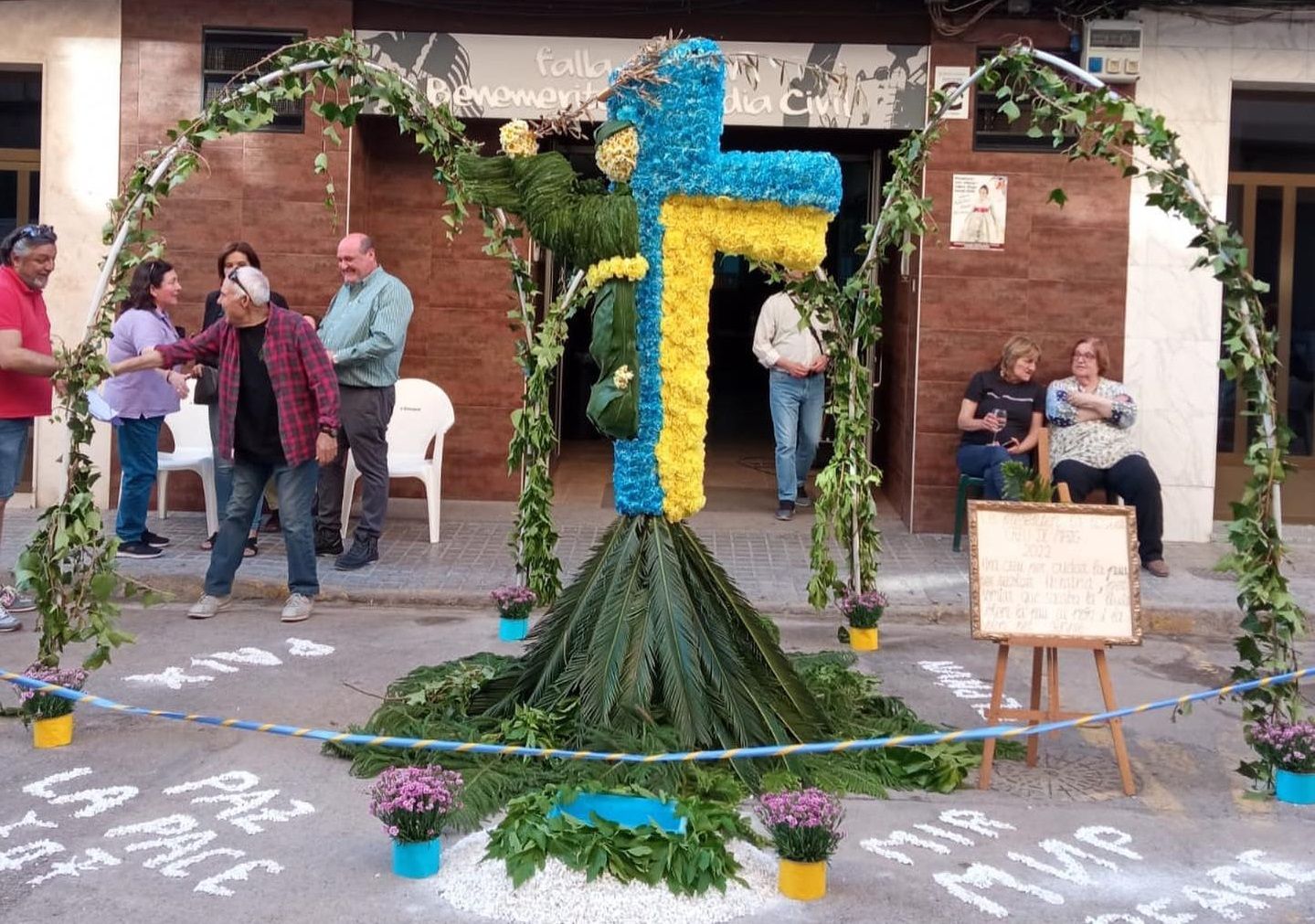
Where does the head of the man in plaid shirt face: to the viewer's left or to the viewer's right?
to the viewer's left

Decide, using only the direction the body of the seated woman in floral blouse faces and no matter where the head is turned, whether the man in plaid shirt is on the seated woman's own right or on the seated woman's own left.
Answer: on the seated woman's own right

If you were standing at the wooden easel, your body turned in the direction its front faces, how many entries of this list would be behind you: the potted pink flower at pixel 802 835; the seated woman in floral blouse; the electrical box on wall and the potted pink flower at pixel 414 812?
2

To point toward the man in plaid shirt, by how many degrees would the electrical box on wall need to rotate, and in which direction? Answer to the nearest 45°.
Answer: approximately 45° to its right

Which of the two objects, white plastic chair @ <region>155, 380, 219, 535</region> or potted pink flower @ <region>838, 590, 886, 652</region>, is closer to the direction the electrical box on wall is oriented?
the potted pink flower

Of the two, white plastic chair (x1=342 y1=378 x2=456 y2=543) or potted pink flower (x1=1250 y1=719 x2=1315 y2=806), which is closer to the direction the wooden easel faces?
the potted pink flower

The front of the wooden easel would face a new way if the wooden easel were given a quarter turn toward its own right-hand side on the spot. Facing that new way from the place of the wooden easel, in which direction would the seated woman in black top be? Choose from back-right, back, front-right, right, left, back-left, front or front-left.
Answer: right

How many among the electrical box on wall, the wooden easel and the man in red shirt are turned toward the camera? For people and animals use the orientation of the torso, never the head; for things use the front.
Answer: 2

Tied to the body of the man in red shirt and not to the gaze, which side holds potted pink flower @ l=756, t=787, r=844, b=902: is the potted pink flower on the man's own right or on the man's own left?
on the man's own right

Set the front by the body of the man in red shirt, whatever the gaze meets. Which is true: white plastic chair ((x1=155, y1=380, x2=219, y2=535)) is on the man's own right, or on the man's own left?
on the man's own left

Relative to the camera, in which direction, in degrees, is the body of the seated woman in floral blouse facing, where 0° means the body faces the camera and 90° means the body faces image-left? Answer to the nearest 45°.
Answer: approximately 0°

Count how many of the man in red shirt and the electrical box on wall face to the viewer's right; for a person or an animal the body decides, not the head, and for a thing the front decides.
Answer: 1
